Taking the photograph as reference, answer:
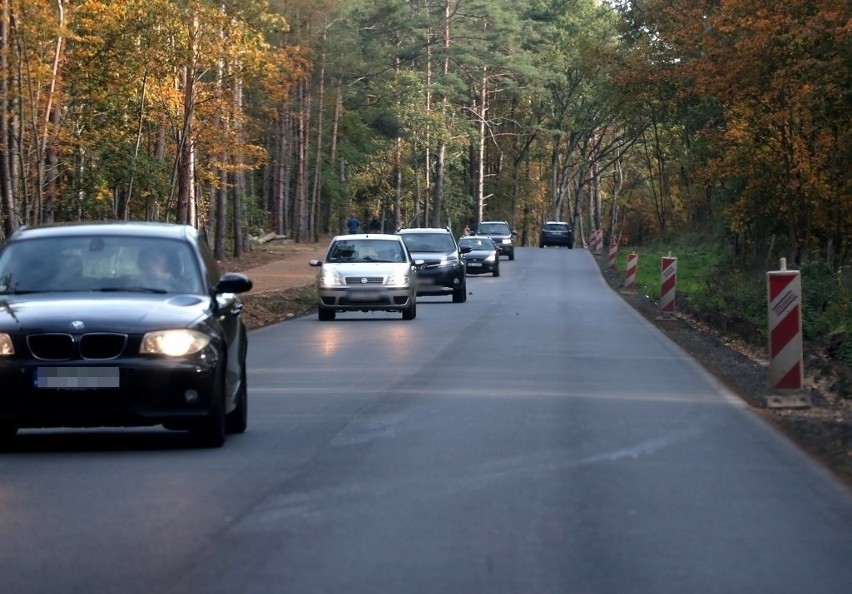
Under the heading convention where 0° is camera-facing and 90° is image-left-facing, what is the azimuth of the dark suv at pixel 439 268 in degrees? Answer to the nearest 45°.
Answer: approximately 0°

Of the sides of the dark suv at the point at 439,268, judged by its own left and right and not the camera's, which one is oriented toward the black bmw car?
front

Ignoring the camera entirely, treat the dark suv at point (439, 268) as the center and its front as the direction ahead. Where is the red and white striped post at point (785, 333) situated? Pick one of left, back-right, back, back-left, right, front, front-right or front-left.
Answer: front

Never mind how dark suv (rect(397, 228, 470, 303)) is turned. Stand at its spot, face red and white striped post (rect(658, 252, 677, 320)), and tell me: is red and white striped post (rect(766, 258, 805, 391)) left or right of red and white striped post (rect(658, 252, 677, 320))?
right

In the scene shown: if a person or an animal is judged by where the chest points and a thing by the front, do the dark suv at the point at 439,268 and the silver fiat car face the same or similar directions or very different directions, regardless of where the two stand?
same or similar directions

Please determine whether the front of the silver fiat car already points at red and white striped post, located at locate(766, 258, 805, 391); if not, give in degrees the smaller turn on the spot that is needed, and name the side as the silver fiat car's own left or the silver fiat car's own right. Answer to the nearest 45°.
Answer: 0° — it already faces it

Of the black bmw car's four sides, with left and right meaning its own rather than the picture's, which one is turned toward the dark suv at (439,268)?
back

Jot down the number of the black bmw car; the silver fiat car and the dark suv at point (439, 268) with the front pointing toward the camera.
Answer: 3

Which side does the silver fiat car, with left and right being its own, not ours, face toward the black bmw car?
front

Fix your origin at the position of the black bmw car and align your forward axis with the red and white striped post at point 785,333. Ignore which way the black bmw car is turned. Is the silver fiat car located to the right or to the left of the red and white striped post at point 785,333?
left

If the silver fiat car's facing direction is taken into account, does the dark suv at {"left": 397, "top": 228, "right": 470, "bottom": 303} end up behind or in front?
behind

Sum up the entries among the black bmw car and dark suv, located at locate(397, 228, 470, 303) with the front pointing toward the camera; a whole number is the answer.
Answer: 2

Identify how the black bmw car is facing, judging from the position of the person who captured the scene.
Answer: facing the viewer

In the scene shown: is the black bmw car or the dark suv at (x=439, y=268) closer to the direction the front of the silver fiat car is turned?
the black bmw car
